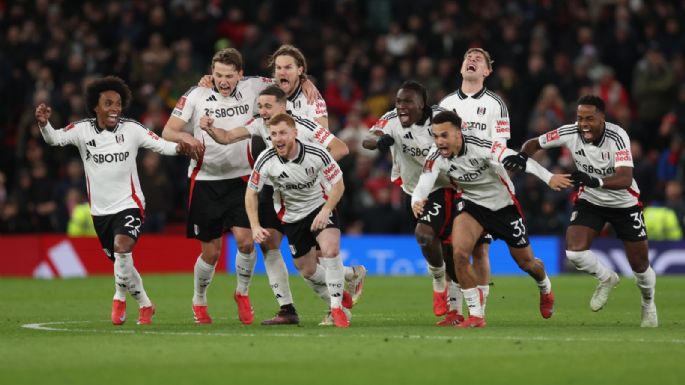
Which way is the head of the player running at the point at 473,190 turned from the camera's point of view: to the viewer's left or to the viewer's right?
to the viewer's left

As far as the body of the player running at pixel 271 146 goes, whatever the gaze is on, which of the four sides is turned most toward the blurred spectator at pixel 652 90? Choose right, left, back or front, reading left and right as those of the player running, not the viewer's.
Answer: back

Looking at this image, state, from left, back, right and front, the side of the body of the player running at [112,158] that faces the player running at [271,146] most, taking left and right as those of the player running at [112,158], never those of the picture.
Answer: left

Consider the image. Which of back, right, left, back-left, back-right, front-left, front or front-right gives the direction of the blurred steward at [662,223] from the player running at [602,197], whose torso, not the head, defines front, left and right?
back-right

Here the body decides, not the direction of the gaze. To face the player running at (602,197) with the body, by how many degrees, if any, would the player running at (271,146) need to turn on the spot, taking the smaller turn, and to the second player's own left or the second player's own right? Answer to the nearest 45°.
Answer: approximately 135° to the second player's own left

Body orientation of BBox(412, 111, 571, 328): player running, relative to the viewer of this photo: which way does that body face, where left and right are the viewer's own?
facing the viewer and to the left of the viewer

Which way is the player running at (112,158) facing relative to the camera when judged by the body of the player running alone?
toward the camera

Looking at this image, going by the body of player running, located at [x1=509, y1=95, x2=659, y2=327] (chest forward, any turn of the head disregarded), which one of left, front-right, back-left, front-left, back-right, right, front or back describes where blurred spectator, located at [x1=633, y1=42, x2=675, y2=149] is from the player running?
back-right

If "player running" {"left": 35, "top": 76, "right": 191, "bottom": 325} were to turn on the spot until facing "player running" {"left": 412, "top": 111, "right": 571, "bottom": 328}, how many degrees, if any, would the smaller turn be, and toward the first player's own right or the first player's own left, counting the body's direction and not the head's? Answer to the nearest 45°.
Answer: approximately 90° to the first player's own left
